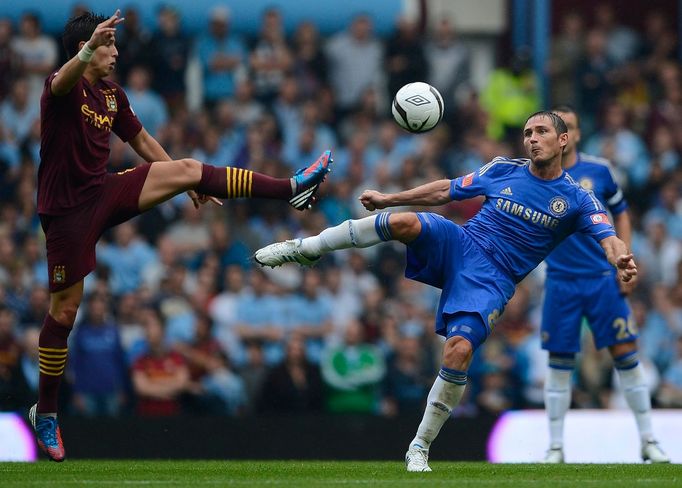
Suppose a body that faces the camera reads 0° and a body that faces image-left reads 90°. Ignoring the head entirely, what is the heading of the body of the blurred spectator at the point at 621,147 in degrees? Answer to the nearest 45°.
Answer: approximately 0°

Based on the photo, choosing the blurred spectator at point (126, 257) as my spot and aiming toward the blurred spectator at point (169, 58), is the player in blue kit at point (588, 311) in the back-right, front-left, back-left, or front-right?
back-right

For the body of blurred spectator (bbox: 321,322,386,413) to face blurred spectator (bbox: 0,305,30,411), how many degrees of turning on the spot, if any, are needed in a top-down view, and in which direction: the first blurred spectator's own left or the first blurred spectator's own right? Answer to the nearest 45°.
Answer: approximately 90° to the first blurred spectator's own right

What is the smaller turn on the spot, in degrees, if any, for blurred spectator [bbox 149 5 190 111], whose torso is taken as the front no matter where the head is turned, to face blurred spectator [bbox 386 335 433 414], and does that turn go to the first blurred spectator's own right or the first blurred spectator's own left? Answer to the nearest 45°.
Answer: approximately 45° to the first blurred spectator's own left

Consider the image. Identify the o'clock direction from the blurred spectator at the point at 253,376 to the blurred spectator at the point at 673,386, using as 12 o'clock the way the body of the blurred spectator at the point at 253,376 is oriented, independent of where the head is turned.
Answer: the blurred spectator at the point at 673,386 is roughly at 9 o'clock from the blurred spectator at the point at 253,376.

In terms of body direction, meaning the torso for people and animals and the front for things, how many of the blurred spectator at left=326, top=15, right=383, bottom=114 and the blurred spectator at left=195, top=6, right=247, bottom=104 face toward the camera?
2
